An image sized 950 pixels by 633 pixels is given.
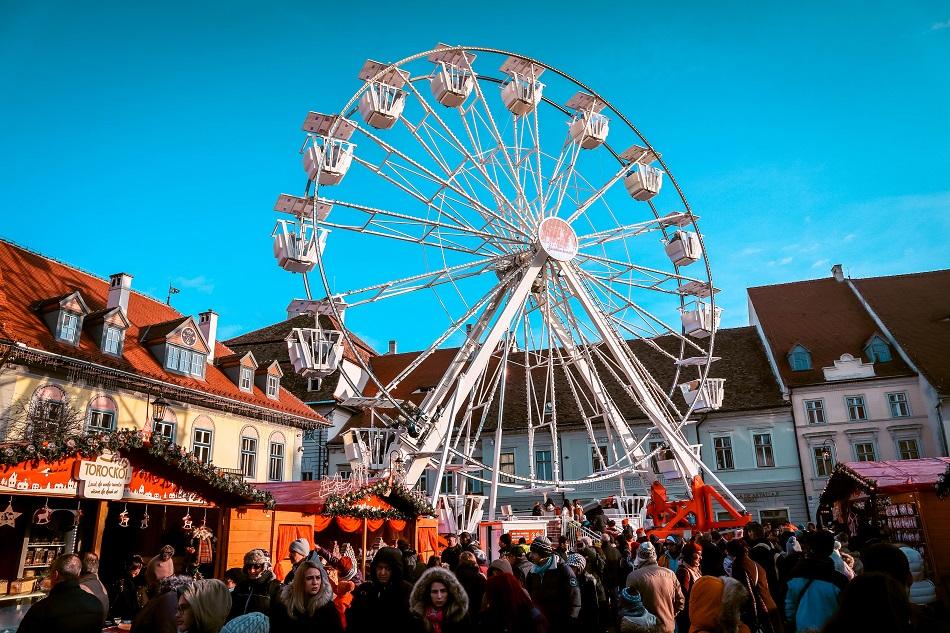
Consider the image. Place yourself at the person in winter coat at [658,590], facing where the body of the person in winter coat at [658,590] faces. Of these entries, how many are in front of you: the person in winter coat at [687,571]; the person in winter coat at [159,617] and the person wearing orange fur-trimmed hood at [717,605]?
1

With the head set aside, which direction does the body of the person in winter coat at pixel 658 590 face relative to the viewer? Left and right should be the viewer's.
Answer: facing away from the viewer

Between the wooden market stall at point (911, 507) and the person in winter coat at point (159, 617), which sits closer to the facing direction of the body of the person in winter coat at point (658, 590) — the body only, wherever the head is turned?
the wooden market stall

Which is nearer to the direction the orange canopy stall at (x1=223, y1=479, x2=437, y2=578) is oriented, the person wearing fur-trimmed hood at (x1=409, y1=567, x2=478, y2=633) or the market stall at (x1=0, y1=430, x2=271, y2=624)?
the person wearing fur-trimmed hood

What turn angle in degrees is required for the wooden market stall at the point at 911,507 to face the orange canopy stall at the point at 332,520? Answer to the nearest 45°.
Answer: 0° — it already faces it

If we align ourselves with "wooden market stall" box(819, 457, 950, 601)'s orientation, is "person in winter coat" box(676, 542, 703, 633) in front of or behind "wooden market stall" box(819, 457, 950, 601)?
in front

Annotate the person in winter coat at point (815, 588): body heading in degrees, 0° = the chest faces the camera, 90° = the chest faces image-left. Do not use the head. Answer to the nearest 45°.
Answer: approximately 180°

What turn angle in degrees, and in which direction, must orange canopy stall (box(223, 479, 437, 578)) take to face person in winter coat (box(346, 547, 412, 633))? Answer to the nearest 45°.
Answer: approximately 45° to its right

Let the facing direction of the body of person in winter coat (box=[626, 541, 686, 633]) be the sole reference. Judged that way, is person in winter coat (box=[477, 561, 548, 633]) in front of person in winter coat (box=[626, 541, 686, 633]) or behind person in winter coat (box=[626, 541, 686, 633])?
behind

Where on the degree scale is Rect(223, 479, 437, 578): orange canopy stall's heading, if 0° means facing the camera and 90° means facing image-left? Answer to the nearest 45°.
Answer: approximately 315°

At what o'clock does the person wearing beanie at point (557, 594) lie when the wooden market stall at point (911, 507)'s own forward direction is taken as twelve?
The person wearing beanie is roughly at 11 o'clock from the wooden market stall.

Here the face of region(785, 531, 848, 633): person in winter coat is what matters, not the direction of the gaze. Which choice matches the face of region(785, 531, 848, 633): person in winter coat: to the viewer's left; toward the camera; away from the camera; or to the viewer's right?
away from the camera

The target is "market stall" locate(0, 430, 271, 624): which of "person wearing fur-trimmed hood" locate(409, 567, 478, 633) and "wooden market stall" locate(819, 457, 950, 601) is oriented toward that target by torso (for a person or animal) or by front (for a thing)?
the wooden market stall

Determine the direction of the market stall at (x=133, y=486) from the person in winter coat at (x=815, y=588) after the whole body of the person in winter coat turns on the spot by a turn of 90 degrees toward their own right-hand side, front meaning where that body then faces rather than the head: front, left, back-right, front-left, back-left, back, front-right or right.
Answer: back
